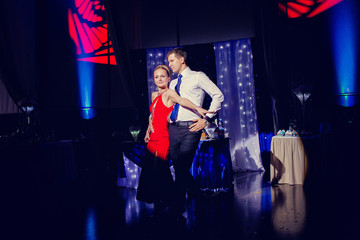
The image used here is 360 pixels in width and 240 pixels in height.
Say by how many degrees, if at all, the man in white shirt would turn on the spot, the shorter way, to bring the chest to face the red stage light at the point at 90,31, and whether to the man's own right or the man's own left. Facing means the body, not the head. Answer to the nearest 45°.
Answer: approximately 90° to the man's own right

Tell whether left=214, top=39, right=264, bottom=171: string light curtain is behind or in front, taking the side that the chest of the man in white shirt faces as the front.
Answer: behind

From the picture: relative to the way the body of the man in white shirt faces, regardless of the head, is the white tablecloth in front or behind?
behind

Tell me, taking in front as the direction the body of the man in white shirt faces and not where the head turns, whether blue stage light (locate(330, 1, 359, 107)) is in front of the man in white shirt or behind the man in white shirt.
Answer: behind

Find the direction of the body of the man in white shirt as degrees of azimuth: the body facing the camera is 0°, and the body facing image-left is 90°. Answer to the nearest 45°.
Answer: approximately 45°
